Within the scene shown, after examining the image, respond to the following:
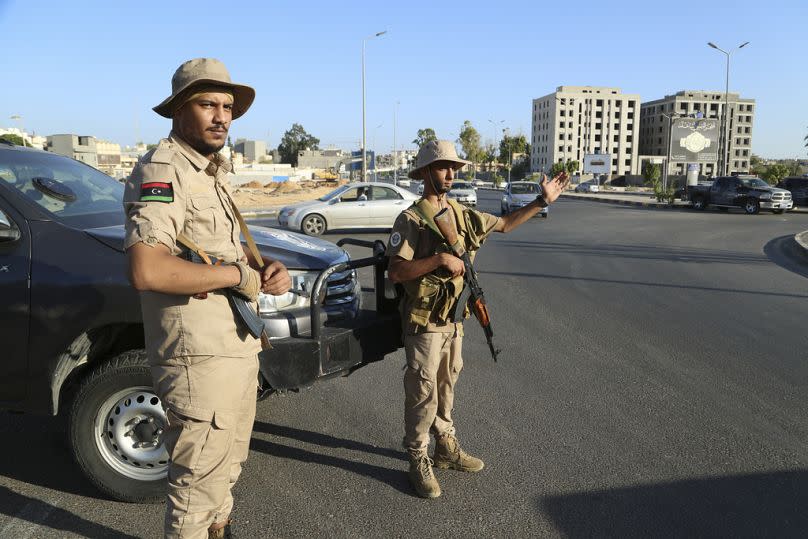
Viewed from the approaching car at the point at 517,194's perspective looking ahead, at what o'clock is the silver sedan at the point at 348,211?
The silver sedan is roughly at 1 o'clock from the approaching car.

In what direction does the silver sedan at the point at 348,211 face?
to the viewer's left

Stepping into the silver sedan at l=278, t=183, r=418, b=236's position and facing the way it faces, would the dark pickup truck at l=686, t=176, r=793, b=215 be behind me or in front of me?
behind

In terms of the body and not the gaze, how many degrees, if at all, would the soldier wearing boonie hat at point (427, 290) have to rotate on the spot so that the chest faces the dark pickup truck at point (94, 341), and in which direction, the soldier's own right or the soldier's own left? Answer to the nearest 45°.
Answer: approximately 135° to the soldier's own right

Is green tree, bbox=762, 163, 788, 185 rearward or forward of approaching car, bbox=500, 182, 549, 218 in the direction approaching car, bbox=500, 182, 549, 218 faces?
rearward

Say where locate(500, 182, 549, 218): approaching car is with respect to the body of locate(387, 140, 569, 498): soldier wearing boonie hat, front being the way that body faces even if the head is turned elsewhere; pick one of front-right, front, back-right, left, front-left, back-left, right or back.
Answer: back-left

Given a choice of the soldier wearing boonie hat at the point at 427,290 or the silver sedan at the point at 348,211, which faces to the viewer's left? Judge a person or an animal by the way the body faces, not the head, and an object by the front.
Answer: the silver sedan

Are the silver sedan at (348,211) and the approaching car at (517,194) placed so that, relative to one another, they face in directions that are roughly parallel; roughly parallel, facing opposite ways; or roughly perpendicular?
roughly perpendicular

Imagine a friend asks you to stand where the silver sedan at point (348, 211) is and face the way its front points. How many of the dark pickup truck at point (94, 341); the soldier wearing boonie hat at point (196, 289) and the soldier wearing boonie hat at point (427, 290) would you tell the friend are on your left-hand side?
3

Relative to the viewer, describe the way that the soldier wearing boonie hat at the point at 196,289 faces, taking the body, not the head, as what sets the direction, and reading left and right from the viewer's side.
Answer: facing the viewer and to the right of the viewer

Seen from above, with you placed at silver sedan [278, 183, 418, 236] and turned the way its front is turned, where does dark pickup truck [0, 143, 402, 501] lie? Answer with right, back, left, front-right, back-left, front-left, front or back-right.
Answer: left

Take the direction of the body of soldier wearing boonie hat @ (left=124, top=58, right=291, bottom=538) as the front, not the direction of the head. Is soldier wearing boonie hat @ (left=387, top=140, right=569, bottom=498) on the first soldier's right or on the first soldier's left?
on the first soldier's left

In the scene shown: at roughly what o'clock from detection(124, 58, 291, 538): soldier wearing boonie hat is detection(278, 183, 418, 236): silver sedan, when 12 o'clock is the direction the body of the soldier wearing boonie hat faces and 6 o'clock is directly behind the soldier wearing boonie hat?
The silver sedan is roughly at 8 o'clock from the soldier wearing boonie hat.

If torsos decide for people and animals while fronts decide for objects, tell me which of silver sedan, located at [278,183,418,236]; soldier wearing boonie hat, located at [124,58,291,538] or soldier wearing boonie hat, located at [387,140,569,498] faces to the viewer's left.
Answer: the silver sedan

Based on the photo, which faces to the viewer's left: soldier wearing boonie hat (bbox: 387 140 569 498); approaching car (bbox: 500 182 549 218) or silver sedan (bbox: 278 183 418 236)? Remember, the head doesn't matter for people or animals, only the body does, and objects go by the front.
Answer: the silver sedan

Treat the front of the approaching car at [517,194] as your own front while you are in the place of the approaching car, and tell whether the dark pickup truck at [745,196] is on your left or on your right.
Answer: on your left

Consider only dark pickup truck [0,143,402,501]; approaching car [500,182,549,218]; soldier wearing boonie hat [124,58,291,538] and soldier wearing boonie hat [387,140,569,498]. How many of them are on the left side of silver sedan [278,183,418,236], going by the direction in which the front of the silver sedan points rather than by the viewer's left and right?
3

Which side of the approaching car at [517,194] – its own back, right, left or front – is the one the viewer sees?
front
